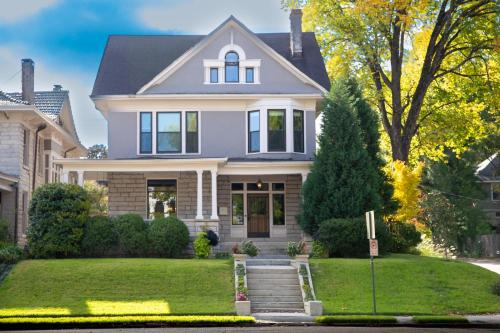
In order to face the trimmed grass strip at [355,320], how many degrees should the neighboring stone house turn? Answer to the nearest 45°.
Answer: approximately 45° to its left

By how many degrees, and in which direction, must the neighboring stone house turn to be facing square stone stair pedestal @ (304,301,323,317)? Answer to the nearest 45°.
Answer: approximately 45° to its left

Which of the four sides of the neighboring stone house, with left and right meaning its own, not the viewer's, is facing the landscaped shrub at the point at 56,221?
front

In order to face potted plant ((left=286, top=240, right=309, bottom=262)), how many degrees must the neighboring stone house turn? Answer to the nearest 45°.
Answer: approximately 45° to its left

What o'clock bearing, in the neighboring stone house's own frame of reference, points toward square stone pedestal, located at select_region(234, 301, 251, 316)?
The square stone pedestal is roughly at 11 o'clock from the neighboring stone house.

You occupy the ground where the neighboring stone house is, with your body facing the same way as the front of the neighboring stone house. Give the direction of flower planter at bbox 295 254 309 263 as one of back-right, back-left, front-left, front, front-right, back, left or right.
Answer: front-left

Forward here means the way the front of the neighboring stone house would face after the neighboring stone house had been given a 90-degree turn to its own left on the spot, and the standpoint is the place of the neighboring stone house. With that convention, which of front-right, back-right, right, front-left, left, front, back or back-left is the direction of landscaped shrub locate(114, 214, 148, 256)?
front-right

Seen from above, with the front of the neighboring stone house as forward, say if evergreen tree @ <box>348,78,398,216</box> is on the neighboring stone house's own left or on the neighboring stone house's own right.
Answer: on the neighboring stone house's own left

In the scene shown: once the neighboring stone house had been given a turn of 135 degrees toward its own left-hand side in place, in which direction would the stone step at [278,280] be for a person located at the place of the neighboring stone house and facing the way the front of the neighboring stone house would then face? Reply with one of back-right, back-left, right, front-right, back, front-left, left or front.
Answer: right

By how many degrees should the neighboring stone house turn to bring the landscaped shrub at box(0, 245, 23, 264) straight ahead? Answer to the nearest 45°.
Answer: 0° — it already faces it

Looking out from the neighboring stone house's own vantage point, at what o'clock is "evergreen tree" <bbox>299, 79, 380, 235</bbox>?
The evergreen tree is roughly at 10 o'clock from the neighboring stone house.

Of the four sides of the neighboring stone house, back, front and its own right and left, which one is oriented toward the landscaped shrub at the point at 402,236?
left

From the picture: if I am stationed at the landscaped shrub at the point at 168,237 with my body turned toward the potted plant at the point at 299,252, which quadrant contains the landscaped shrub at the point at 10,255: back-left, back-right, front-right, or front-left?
back-right

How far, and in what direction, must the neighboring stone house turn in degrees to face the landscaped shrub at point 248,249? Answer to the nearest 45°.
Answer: approximately 45° to its left

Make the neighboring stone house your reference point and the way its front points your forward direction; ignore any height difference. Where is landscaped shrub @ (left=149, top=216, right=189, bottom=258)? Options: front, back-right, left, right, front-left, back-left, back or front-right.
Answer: front-left

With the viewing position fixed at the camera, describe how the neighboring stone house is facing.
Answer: facing the viewer
